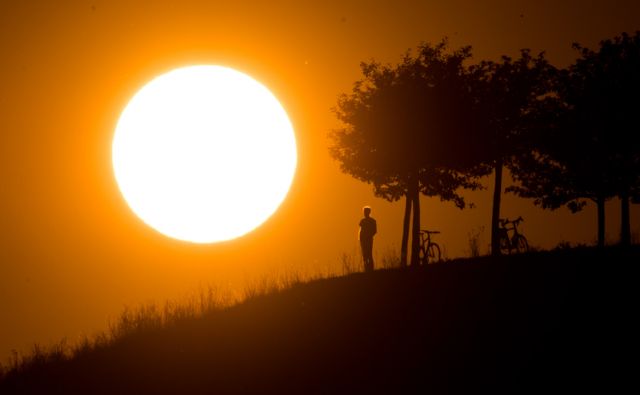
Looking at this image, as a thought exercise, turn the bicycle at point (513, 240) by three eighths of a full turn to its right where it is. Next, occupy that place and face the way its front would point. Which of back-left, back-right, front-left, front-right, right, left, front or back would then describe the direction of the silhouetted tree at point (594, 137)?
back

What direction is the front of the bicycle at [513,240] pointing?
to the viewer's right

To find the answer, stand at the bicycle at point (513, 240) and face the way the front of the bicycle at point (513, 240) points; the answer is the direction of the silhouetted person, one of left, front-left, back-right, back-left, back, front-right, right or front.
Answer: back-right

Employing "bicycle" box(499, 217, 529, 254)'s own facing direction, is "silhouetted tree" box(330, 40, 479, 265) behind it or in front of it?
behind
